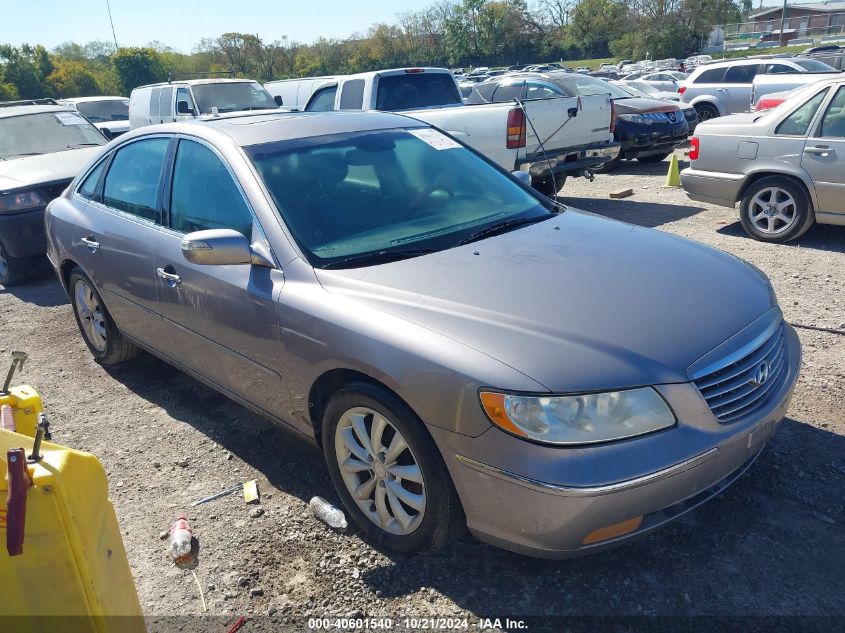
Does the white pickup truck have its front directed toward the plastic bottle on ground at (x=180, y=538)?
no

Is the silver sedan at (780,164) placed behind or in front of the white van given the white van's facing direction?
in front

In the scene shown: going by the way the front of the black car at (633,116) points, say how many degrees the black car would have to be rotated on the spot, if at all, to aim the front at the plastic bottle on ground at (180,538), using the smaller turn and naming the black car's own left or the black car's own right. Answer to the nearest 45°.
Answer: approximately 45° to the black car's own right

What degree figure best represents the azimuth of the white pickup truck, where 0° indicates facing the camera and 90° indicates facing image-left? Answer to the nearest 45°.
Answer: approximately 135°

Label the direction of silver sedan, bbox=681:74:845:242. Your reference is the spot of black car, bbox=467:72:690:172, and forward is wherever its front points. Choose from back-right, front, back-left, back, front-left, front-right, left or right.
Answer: front-right

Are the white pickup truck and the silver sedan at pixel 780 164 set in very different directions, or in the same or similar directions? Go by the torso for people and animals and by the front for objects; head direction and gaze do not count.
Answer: very different directions

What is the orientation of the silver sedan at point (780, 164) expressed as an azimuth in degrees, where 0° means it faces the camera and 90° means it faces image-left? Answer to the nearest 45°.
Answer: approximately 270°

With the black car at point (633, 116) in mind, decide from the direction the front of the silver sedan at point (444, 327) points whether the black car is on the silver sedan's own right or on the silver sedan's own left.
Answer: on the silver sedan's own left

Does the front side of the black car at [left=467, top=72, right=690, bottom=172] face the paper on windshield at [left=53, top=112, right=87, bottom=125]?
no

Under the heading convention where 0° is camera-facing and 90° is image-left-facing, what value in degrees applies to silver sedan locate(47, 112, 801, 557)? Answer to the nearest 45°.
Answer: approximately 315°

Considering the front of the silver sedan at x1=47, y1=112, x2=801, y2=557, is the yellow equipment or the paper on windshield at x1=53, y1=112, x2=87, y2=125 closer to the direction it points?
the yellow equipment

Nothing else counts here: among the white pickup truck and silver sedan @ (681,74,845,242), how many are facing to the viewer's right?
1

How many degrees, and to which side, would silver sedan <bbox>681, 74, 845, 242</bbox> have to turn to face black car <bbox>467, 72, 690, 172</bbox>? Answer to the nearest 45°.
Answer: approximately 135° to its left

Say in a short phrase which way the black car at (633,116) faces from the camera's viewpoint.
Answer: facing the viewer and to the right of the viewer

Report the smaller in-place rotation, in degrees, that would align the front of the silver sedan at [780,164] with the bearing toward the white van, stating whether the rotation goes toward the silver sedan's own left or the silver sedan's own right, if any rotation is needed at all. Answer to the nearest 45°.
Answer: approximately 180°

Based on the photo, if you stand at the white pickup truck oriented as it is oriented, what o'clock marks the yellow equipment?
The yellow equipment is roughly at 8 o'clock from the white pickup truck.

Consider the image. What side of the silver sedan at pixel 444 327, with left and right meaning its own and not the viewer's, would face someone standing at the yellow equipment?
right

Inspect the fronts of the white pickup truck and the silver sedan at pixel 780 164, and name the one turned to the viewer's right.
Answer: the silver sedan

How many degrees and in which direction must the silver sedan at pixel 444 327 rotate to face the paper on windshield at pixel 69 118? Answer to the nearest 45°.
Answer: approximately 180°

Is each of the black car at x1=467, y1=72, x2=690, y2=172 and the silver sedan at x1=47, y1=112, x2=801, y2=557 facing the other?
no

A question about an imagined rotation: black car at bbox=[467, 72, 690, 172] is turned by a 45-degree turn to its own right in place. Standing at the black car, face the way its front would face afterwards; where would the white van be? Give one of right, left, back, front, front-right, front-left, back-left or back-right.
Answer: right

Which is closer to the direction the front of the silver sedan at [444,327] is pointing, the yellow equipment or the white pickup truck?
the yellow equipment
